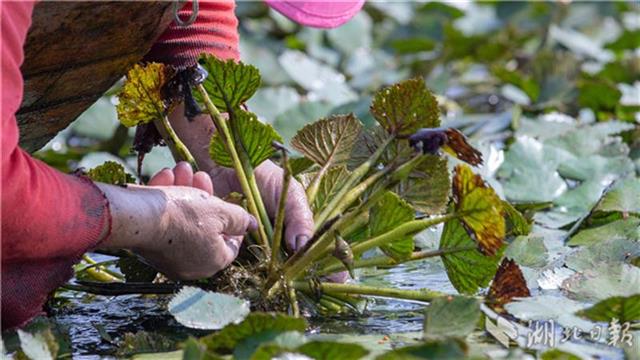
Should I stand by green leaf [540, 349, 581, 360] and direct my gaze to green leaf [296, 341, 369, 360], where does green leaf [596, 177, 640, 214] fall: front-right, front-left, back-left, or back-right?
back-right

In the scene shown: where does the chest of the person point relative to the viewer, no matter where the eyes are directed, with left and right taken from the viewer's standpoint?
facing to the right of the viewer

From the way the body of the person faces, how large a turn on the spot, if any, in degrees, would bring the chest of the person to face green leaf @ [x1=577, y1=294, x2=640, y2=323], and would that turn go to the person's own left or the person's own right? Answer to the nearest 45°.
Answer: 0° — they already face it

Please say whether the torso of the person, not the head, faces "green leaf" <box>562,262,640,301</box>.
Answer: yes
